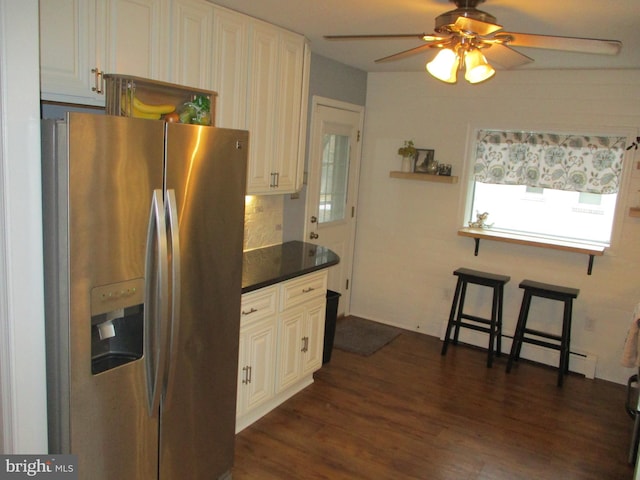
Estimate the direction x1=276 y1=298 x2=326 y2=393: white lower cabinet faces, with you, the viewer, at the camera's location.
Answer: facing the viewer and to the right of the viewer

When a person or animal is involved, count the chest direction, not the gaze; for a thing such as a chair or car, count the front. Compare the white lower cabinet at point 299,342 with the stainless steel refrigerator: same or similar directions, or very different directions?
same or similar directions

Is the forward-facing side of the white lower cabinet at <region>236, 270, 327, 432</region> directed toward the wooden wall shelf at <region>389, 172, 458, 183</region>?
no

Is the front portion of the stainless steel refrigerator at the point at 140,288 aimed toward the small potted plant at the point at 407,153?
no

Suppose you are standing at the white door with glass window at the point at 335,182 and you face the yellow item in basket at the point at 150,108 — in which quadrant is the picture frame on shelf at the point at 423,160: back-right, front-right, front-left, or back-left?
back-left

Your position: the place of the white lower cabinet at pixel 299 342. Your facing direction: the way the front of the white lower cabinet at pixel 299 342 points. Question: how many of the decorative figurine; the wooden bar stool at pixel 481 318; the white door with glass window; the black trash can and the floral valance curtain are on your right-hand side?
0

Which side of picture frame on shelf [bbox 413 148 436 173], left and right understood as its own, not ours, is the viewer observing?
front

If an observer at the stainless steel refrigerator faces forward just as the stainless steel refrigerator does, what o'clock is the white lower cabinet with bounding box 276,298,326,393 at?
The white lower cabinet is roughly at 9 o'clock from the stainless steel refrigerator.

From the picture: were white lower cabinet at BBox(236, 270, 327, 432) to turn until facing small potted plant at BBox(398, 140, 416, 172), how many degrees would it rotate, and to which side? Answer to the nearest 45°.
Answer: approximately 90° to its left

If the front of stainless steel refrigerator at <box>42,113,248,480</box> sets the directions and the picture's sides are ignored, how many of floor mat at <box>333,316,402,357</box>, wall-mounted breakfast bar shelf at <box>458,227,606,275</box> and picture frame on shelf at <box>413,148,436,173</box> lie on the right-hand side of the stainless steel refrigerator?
0

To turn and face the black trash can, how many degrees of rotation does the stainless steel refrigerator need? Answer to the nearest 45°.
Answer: approximately 90° to its left

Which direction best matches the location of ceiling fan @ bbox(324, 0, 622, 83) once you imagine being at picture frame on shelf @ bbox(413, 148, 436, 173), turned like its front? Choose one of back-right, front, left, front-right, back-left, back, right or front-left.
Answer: front

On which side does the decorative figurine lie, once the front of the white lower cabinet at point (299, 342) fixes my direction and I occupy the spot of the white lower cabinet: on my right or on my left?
on my left

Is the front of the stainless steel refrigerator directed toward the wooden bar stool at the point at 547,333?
no
